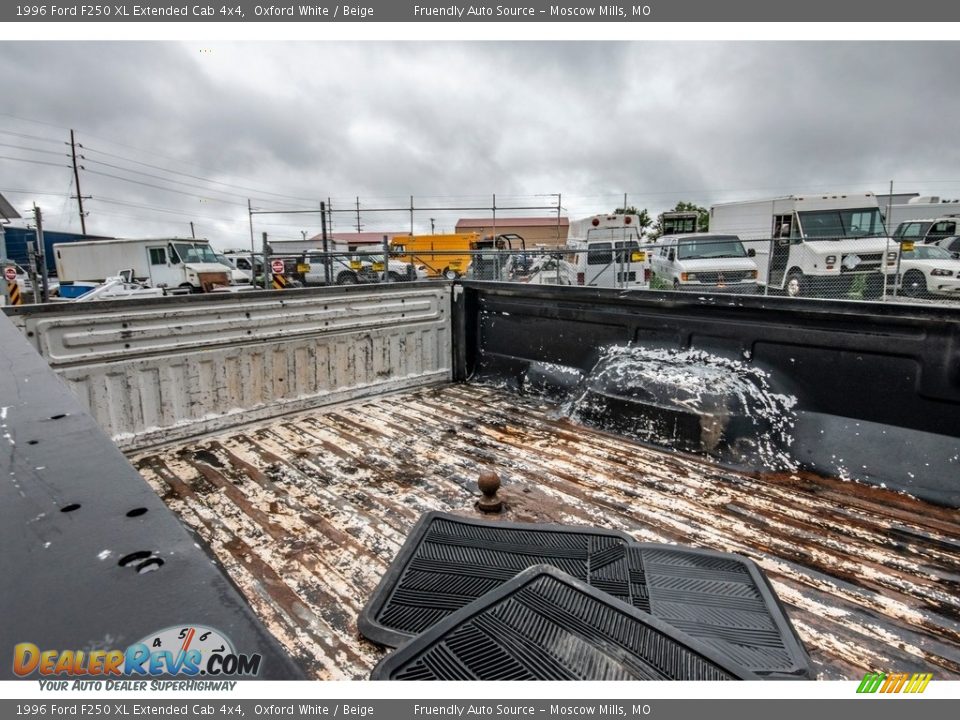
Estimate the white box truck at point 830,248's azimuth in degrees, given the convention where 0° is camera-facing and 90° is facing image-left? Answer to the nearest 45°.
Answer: approximately 315°

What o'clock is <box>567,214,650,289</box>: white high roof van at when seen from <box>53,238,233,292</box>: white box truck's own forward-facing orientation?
<box>567,214,650,289</box>: white high roof van is roughly at 12 o'clock from <box>53,238,233,292</box>: white box truck.

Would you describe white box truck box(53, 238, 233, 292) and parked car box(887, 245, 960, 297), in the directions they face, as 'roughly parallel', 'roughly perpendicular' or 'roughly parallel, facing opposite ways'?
roughly perpendicular

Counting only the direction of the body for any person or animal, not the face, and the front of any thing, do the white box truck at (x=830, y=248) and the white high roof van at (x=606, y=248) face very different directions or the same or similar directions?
very different directions

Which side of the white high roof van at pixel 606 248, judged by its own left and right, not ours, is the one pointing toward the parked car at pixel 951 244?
right

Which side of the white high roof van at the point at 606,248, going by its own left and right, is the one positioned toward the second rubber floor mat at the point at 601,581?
back

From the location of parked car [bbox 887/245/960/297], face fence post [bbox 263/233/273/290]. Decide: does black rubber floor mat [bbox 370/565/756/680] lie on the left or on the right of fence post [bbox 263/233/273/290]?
left
